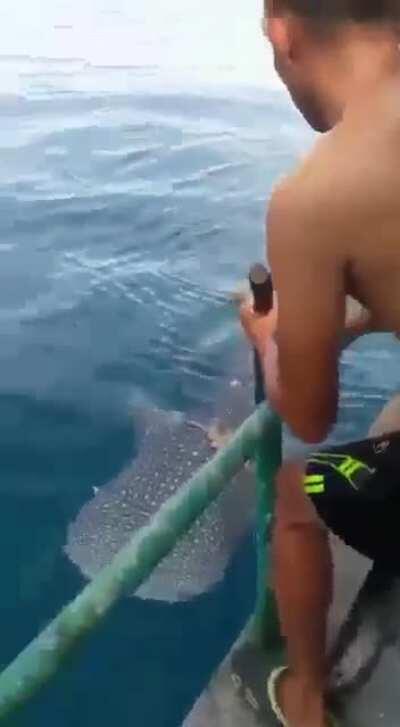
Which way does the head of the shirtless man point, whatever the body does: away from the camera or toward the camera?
away from the camera

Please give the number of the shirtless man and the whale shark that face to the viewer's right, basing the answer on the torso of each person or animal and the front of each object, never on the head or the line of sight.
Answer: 0

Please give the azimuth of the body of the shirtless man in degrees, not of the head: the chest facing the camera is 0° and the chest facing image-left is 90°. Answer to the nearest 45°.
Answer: approximately 135°

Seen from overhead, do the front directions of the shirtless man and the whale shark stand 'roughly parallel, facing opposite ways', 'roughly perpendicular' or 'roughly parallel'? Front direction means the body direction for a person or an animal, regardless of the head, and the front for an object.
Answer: roughly perpendicular
